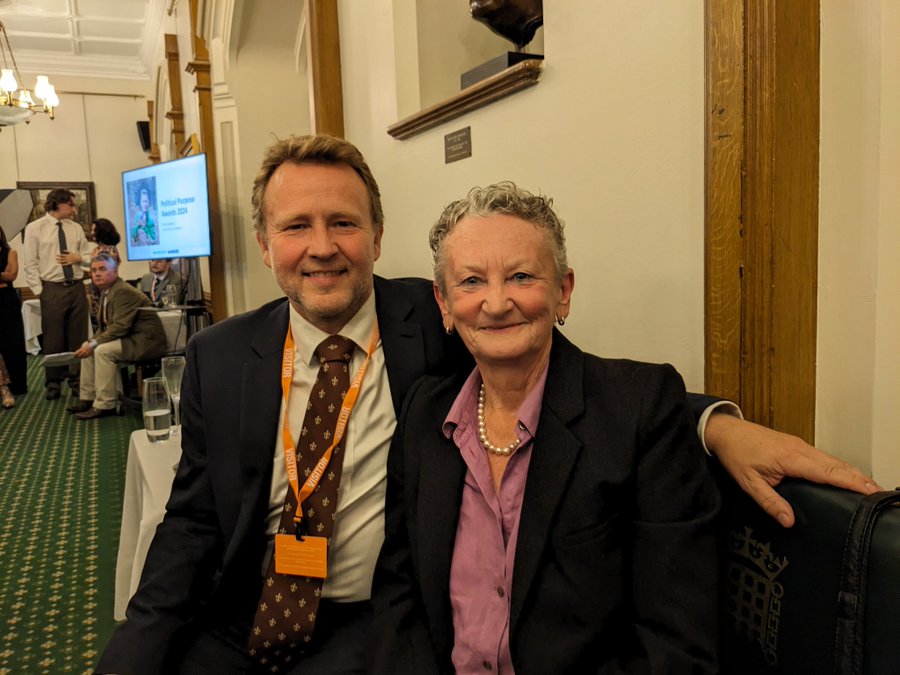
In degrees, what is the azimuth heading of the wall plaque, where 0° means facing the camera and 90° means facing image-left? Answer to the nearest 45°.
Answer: approximately 45°

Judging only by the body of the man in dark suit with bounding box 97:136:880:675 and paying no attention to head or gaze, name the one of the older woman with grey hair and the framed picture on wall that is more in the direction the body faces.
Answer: the older woman with grey hair

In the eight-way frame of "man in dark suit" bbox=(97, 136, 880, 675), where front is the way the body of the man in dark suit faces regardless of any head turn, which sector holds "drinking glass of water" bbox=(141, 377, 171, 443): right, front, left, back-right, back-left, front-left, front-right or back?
back-right

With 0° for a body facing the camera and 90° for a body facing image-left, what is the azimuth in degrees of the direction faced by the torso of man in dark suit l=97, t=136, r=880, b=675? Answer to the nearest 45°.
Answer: approximately 0°

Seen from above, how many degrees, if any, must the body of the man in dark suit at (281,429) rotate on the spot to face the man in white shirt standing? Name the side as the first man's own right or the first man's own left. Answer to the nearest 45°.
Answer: approximately 135° to the first man's own right

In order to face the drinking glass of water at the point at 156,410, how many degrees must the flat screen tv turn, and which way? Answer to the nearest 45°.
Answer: approximately 45° to its left

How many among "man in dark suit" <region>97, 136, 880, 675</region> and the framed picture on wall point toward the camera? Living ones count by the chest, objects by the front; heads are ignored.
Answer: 2

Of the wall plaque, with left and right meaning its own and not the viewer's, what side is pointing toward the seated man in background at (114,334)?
right

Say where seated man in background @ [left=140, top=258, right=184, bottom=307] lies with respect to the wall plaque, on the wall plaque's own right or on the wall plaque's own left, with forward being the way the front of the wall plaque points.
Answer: on the wall plaque's own right

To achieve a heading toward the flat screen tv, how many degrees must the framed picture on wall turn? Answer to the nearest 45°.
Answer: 0° — it already faces it
